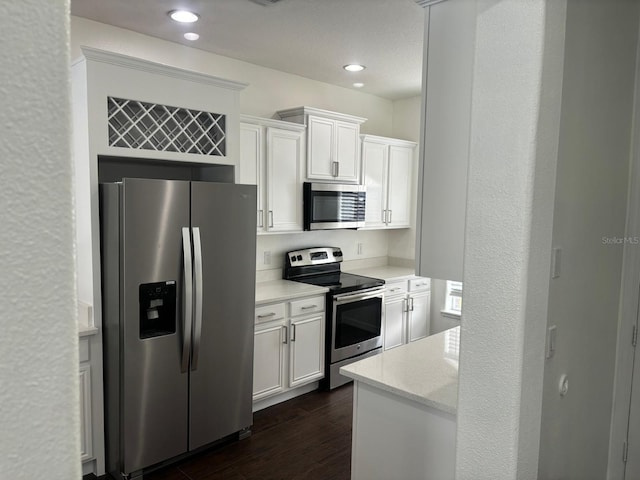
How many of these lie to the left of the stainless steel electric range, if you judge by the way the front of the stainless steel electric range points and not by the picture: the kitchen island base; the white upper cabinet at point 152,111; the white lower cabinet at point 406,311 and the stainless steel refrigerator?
1

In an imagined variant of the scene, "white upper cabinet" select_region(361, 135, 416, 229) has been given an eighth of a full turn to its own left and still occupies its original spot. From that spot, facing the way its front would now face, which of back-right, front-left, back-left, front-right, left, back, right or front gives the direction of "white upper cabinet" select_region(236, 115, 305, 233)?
back-right

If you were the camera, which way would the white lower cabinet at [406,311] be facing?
facing the viewer and to the right of the viewer

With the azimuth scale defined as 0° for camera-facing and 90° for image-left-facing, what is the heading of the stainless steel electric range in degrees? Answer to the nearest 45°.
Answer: approximately 315°

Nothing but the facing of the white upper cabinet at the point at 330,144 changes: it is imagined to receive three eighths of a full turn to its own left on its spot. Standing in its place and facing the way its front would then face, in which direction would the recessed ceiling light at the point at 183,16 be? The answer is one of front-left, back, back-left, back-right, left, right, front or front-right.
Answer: back-left

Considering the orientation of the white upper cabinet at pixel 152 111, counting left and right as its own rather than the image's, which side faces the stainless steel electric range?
left

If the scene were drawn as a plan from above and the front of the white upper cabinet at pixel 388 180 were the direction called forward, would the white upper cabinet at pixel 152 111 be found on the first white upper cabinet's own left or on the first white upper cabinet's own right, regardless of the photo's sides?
on the first white upper cabinet's own right

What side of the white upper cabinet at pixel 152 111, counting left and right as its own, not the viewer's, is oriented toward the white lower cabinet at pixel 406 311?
left
